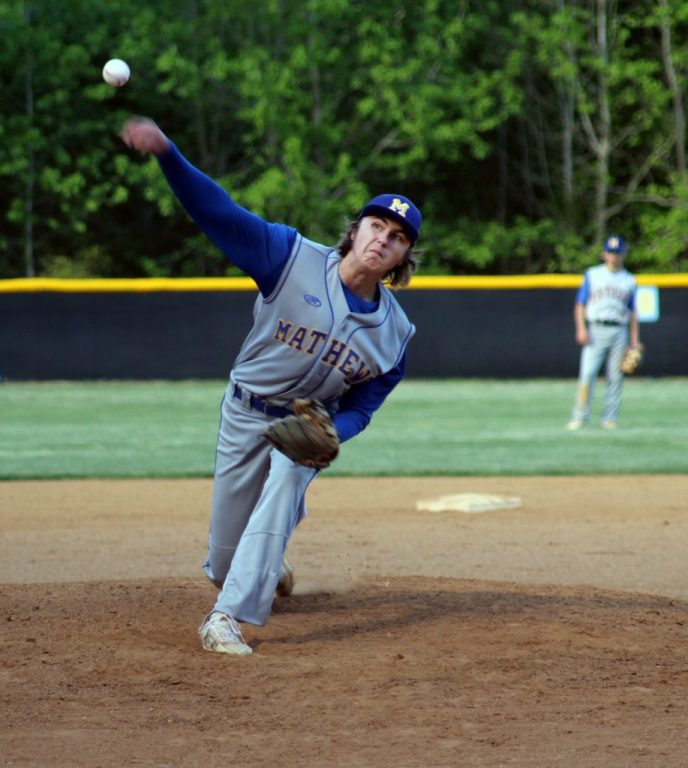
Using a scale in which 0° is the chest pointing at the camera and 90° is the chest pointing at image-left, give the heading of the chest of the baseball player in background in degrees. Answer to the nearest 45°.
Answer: approximately 0°

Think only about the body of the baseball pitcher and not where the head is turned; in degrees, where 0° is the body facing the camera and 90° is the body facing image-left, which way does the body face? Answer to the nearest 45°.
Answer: approximately 0°

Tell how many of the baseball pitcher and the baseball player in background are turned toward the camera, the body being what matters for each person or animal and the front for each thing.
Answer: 2

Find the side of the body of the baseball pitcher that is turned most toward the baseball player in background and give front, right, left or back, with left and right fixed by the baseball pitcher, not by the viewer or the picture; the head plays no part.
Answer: back
